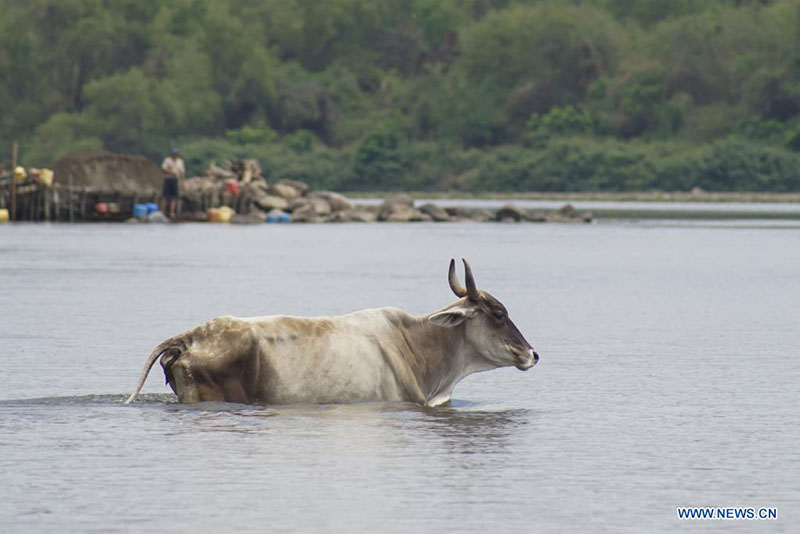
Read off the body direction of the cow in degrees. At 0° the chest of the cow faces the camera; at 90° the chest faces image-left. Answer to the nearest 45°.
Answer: approximately 270°
